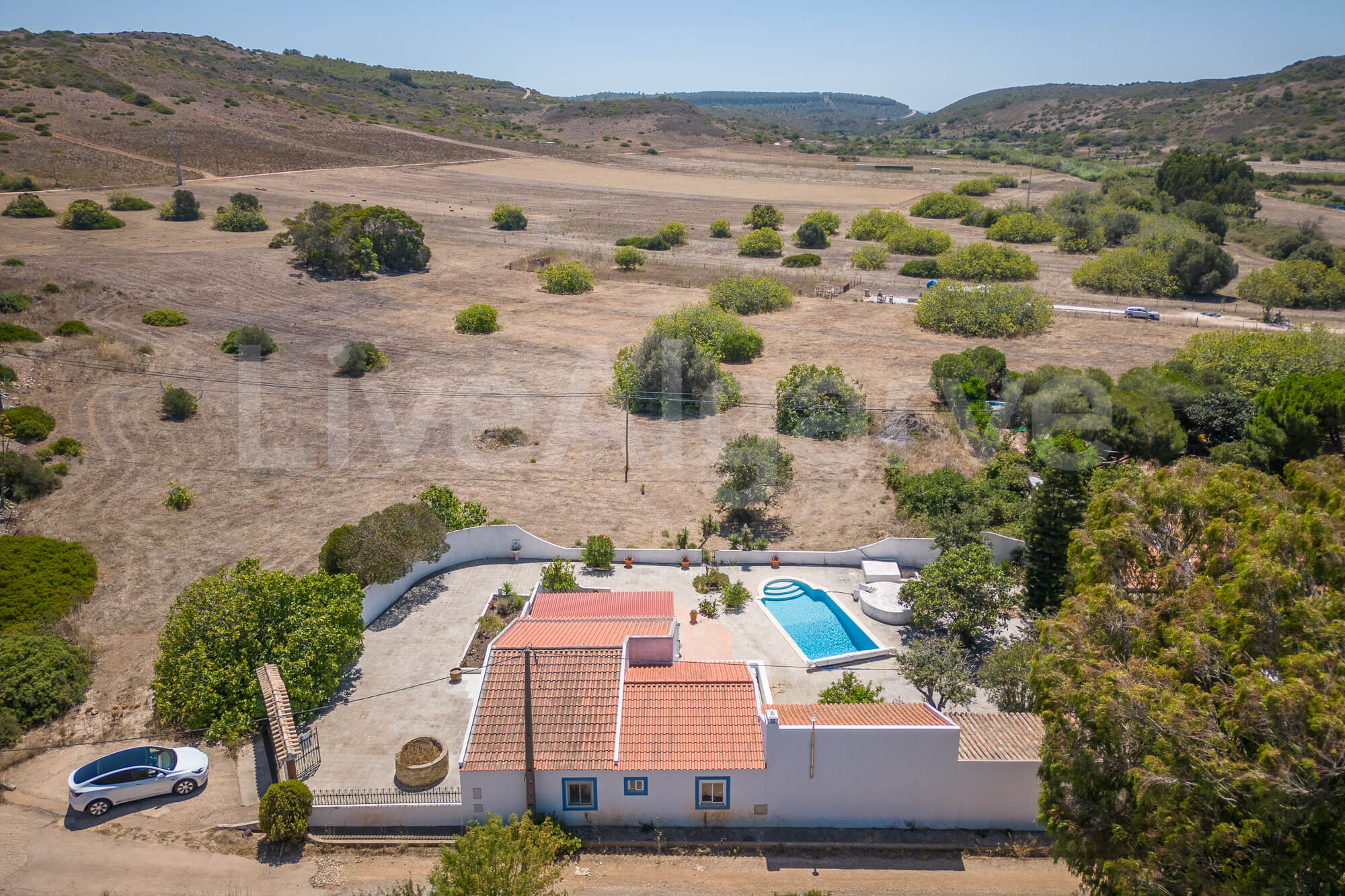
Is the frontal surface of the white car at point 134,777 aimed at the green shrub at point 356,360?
no

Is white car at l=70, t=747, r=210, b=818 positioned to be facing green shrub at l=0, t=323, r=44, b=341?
no

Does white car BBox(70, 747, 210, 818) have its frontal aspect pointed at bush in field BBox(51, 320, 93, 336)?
no

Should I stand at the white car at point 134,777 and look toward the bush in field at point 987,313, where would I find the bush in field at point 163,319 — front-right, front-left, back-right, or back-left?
front-left
